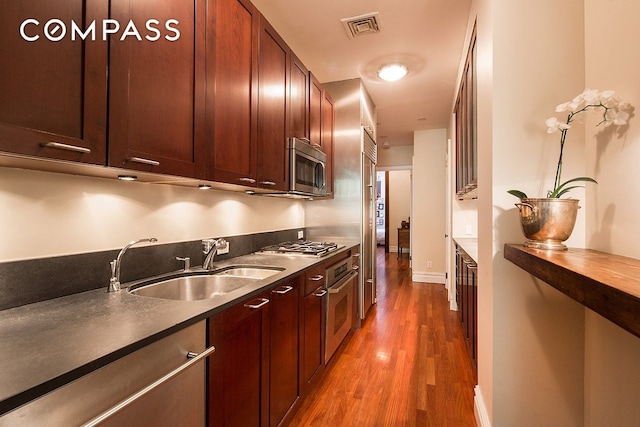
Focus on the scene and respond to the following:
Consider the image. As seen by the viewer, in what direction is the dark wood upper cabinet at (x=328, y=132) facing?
to the viewer's right

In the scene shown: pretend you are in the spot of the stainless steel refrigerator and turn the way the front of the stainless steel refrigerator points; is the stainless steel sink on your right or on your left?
on your right

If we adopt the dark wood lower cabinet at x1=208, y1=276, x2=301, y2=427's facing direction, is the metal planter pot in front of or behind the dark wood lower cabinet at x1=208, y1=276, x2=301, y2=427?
in front

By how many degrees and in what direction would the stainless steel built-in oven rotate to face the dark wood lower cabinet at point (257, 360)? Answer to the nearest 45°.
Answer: approximately 90° to its right

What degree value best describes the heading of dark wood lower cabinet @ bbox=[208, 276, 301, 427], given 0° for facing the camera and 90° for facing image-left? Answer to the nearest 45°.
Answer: approximately 315°

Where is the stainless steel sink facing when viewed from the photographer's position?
facing the viewer and to the right of the viewer

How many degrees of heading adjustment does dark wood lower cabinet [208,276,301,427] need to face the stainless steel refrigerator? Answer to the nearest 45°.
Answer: approximately 90° to its left

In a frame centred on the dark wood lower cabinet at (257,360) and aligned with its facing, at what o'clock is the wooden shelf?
The wooden shelf is roughly at 12 o'clock from the dark wood lower cabinet.

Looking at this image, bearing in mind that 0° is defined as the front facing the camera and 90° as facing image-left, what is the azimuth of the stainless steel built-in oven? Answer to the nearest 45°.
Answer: approximately 270°

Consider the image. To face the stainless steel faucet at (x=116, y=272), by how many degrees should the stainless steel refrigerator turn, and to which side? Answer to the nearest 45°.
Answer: approximately 135° to its right

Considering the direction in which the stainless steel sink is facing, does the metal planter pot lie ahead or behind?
ahead

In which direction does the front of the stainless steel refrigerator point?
to the viewer's right
